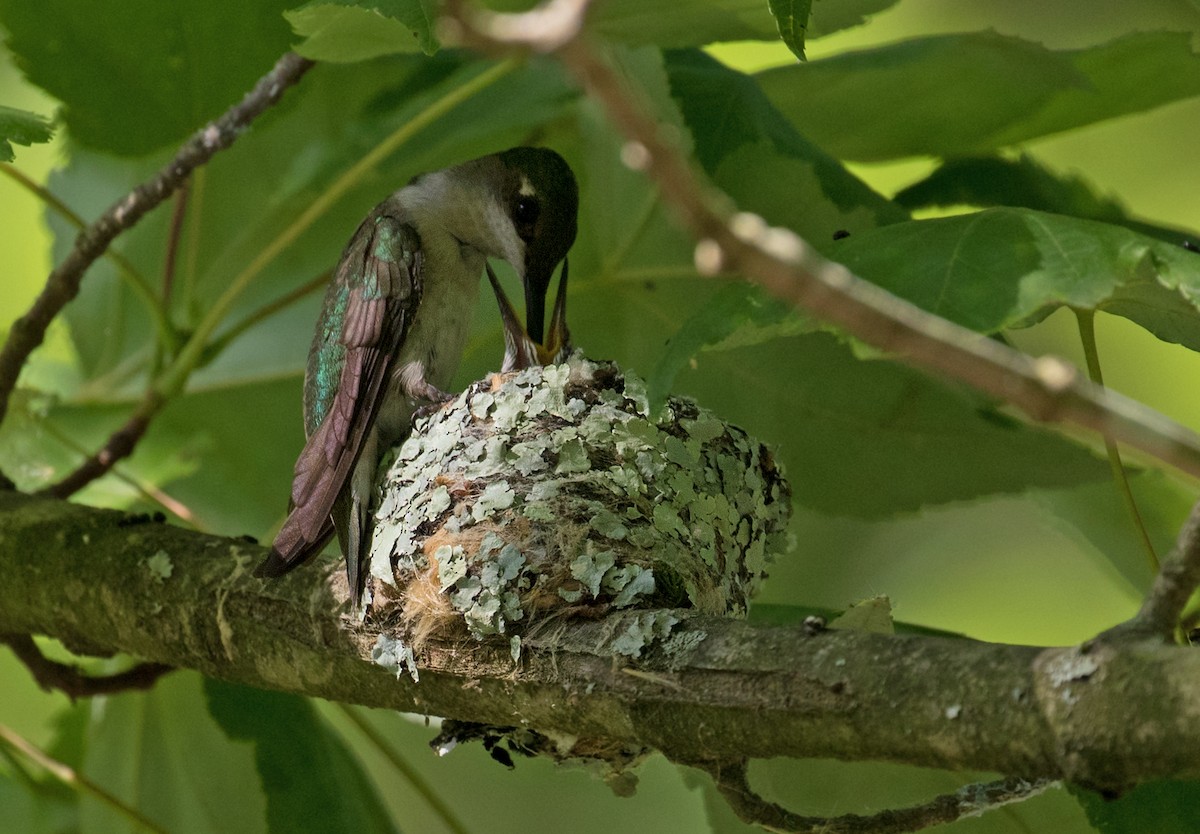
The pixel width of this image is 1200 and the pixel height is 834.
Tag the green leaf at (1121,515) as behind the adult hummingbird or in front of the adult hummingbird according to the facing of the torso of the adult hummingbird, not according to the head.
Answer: in front

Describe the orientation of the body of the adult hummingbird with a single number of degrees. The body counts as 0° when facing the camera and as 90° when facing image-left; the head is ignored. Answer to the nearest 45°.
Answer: approximately 270°
